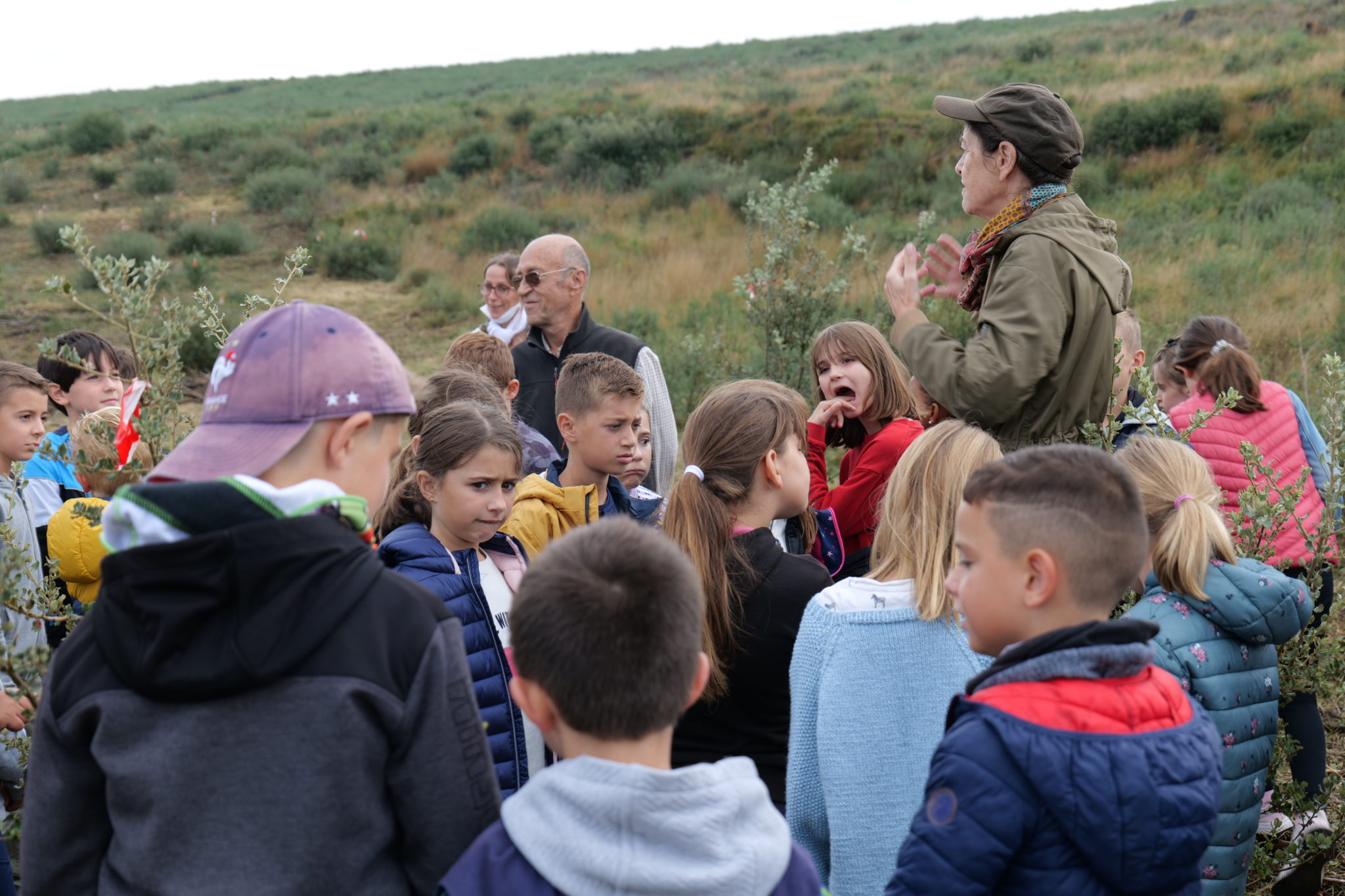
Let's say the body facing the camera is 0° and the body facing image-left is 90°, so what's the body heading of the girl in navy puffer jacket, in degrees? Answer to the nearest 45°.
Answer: approximately 315°

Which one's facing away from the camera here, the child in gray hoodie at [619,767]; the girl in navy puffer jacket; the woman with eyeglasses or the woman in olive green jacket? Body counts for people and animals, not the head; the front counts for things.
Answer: the child in gray hoodie

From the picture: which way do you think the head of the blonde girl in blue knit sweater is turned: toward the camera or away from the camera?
away from the camera

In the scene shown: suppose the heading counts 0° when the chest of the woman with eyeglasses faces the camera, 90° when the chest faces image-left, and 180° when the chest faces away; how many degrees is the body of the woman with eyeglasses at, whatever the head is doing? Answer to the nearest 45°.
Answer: approximately 45°

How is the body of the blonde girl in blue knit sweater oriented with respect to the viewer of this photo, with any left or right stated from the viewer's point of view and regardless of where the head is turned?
facing away from the viewer

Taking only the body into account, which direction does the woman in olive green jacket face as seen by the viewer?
to the viewer's left
